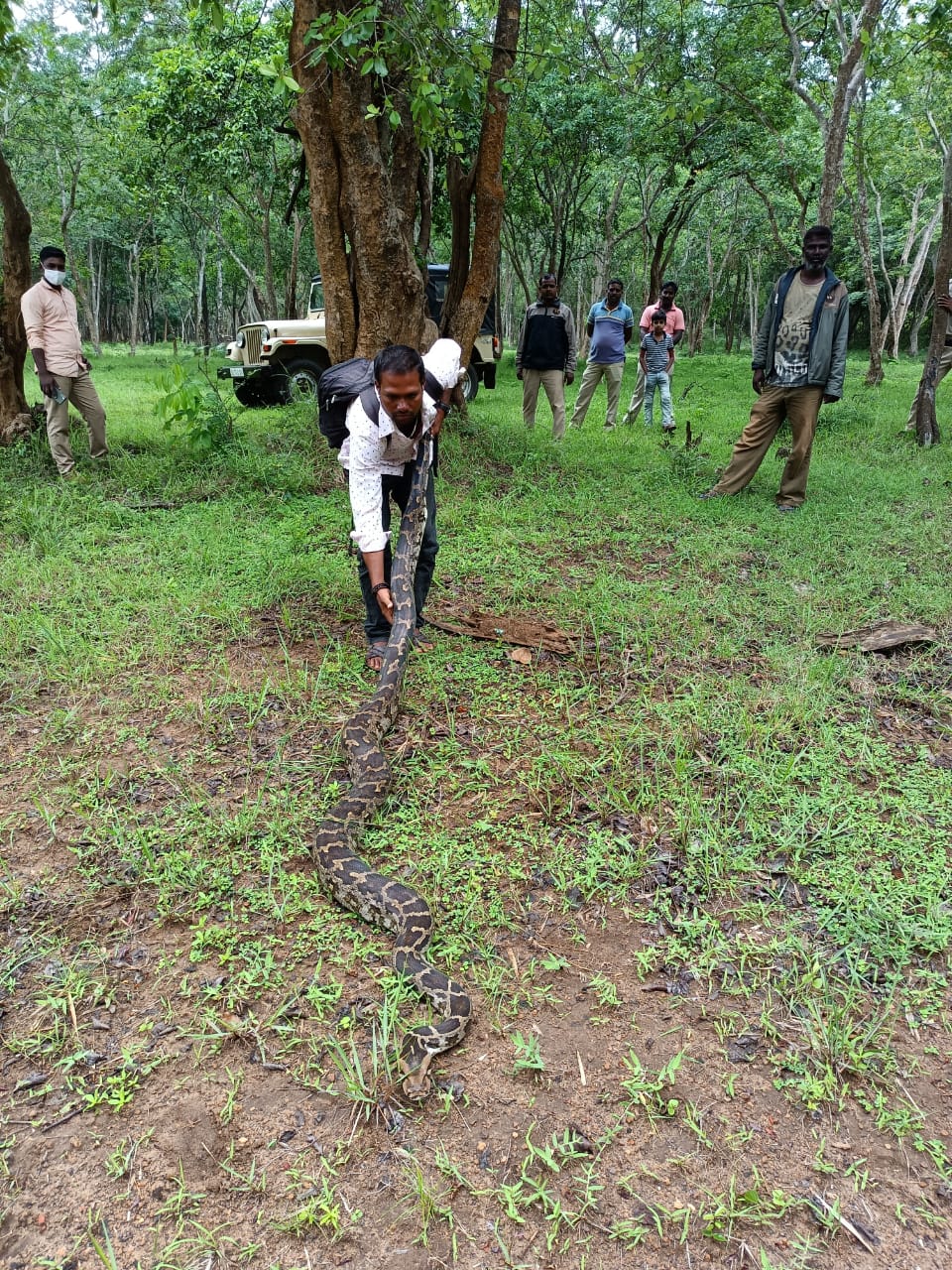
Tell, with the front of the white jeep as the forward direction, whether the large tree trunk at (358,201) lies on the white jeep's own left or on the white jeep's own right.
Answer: on the white jeep's own left

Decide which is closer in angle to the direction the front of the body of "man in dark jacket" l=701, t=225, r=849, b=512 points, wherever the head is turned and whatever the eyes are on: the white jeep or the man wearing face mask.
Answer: the man wearing face mask

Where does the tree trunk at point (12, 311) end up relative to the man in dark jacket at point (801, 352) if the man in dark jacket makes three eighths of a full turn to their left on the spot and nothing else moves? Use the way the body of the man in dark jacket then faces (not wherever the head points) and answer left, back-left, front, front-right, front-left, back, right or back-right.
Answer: back-left

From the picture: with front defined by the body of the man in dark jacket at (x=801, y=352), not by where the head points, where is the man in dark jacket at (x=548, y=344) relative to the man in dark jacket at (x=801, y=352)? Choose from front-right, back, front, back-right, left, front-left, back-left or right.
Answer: back-right

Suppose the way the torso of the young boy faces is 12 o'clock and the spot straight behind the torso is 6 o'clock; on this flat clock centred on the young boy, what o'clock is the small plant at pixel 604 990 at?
The small plant is roughly at 12 o'clock from the young boy.

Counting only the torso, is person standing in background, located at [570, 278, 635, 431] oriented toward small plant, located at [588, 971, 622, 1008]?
yes

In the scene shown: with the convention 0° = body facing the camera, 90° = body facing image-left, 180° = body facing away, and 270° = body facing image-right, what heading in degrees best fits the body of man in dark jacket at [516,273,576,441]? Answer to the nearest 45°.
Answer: approximately 0°

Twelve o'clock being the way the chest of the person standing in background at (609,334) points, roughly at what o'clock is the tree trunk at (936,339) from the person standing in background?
The tree trunk is roughly at 9 o'clock from the person standing in background.
